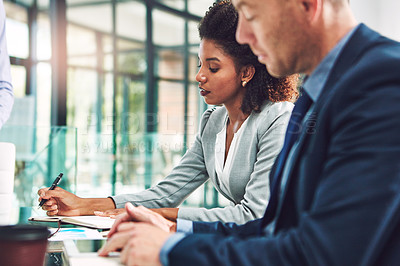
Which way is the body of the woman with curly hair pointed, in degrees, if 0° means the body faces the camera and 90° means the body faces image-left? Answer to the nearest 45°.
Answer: approximately 45°

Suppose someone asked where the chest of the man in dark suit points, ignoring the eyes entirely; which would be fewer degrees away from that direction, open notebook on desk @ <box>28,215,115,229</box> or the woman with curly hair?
the open notebook on desk

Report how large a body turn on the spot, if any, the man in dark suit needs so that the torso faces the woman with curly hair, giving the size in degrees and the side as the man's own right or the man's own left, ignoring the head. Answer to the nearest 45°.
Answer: approximately 90° to the man's own right

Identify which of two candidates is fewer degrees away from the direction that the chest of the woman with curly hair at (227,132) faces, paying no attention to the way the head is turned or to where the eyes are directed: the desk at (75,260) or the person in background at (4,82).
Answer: the desk

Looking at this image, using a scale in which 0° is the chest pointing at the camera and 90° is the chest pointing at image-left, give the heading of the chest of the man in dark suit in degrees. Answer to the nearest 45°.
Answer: approximately 90°

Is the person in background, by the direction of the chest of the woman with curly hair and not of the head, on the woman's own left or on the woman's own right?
on the woman's own right

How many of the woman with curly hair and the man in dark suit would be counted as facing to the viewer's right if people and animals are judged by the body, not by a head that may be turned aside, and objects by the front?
0

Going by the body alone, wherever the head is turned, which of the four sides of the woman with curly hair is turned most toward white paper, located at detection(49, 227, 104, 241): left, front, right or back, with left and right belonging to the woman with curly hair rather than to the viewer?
front

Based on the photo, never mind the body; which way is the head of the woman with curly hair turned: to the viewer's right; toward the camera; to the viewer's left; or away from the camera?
to the viewer's left
